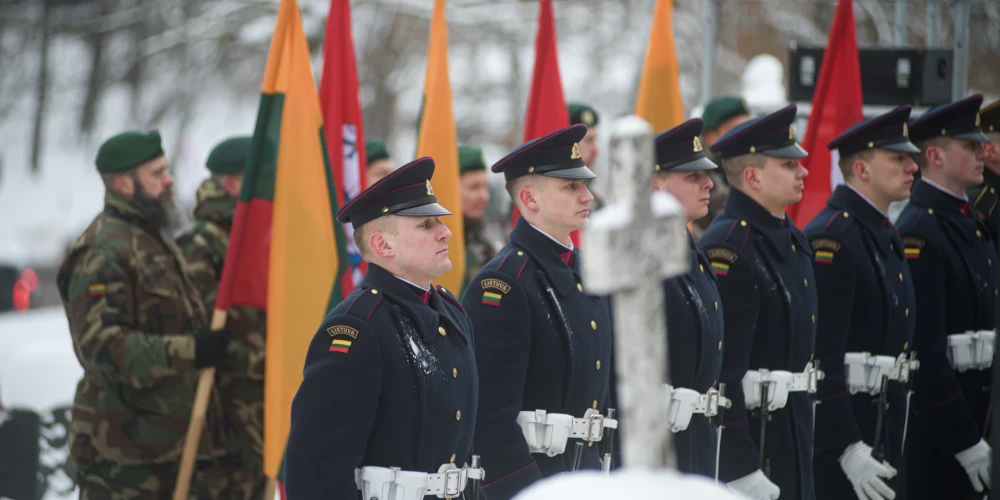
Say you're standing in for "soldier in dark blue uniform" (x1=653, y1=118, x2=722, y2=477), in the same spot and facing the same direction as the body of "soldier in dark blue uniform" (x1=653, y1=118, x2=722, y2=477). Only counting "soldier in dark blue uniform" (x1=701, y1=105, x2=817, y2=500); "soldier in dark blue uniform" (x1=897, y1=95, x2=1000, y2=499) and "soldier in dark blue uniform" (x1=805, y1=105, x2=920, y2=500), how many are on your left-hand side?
3

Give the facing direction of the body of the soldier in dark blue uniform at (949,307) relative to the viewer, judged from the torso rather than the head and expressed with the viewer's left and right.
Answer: facing to the right of the viewer

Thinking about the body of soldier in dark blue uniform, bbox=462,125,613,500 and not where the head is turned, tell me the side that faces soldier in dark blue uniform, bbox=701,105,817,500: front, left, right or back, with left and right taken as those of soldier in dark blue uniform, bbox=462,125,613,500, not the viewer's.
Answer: left

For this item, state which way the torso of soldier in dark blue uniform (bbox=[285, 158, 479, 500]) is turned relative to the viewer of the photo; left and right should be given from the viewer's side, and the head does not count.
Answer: facing the viewer and to the right of the viewer

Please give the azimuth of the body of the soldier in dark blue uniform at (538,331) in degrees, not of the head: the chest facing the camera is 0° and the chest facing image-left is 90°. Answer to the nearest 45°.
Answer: approximately 315°

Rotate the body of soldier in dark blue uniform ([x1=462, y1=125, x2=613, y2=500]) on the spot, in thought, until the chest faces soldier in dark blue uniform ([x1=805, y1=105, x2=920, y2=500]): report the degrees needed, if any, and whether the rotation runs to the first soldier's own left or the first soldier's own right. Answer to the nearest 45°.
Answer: approximately 90° to the first soldier's own left

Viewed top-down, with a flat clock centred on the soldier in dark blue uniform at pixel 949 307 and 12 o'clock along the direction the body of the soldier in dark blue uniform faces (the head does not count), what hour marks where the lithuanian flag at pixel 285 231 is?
The lithuanian flag is roughly at 5 o'clock from the soldier in dark blue uniform.

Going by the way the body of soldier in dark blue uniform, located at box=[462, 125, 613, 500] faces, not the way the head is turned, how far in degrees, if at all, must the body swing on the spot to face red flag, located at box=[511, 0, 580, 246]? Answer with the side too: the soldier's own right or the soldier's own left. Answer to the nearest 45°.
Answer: approximately 135° to the soldier's own left

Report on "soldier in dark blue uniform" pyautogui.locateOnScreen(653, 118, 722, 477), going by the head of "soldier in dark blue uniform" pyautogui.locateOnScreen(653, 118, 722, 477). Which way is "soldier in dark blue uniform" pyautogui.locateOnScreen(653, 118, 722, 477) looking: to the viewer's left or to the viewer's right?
to the viewer's right

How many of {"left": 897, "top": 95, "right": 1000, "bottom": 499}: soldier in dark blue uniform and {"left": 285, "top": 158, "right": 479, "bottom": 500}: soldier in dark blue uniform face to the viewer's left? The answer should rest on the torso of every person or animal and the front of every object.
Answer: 0

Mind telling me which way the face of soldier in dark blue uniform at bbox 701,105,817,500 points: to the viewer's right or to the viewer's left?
to the viewer's right

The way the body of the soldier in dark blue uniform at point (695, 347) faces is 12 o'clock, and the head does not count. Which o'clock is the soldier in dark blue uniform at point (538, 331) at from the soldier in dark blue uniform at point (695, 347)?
the soldier in dark blue uniform at point (538, 331) is roughly at 3 o'clock from the soldier in dark blue uniform at point (695, 347).

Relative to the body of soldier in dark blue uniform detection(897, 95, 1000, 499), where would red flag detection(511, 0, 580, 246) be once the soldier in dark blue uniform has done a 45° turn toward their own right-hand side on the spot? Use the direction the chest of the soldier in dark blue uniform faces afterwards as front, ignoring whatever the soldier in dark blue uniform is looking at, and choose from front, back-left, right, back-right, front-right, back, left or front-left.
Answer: back-right

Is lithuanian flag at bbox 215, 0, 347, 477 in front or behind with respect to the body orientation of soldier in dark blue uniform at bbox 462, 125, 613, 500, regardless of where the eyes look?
behind

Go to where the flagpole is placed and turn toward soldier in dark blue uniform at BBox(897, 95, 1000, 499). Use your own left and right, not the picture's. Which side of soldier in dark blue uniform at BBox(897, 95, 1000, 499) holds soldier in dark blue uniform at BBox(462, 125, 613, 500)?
right

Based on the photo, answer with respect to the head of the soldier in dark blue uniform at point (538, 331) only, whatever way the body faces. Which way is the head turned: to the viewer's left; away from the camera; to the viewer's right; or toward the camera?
to the viewer's right
